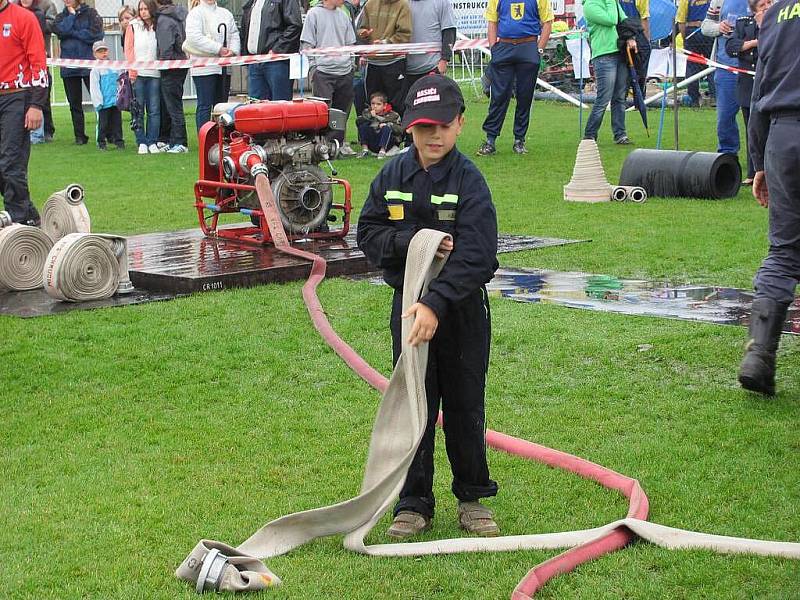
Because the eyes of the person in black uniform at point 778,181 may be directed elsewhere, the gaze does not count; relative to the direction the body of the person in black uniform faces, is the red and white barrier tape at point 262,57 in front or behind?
in front

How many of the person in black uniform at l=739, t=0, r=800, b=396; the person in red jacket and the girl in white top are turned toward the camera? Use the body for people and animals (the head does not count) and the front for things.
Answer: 2

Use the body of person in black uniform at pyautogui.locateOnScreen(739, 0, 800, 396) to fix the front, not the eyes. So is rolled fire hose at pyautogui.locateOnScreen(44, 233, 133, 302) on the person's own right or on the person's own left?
on the person's own left

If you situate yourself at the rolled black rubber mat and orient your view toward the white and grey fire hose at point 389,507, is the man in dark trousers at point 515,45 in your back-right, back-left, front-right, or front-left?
back-right

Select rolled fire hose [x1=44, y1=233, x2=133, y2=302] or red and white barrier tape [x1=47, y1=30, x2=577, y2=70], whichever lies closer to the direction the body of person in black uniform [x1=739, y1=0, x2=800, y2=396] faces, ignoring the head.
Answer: the red and white barrier tape

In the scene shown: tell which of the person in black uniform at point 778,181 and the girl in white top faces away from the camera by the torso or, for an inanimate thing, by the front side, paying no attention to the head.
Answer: the person in black uniform

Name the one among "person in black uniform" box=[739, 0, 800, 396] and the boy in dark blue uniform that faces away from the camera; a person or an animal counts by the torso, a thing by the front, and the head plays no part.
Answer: the person in black uniform

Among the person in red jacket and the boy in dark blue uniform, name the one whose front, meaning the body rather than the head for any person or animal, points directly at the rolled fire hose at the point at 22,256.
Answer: the person in red jacket

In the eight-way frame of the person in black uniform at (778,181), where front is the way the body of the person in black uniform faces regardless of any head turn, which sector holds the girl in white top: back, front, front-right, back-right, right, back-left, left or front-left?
front-left

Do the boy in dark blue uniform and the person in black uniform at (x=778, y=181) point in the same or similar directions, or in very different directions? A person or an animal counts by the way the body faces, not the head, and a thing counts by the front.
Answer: very different directions

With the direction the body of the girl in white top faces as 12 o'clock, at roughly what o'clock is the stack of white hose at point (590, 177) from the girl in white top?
The stack of white hose is roughly at 11 o'clock from the girl in white top.
